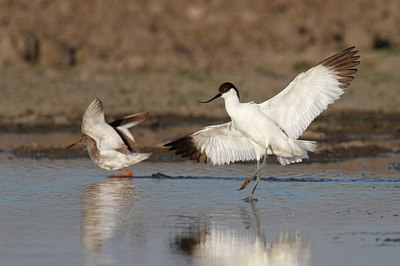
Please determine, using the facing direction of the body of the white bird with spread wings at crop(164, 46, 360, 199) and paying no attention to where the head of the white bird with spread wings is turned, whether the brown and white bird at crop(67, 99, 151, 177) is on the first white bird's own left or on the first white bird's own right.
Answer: on the first white bird's own right

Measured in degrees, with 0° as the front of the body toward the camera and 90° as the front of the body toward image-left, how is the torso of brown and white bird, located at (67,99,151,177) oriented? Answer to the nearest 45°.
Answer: approximately 90°

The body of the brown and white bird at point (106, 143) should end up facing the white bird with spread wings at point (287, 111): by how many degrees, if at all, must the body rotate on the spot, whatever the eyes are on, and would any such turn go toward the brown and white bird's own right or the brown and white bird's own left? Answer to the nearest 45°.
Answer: approximately 135° to the brown and white bird's own left
